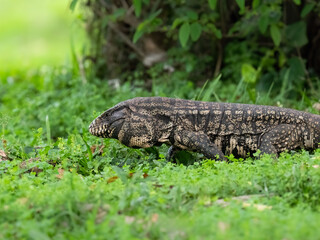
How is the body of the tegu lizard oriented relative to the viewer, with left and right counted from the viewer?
facing to the left of the viewer
